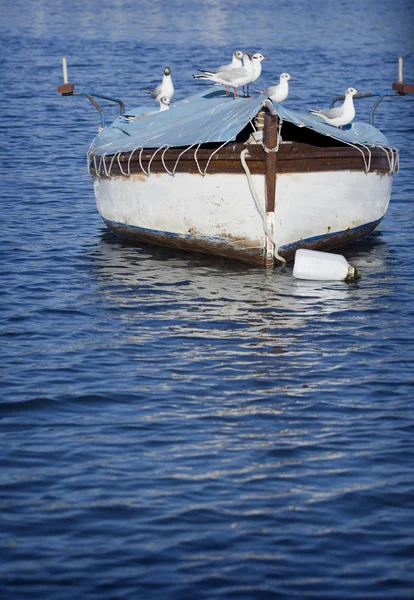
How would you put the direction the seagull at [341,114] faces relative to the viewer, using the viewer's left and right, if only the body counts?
facing to the right of the viewer

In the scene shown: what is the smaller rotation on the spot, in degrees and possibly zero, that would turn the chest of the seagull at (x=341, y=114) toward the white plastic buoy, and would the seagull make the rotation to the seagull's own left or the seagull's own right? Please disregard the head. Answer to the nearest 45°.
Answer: approximately 90° to the seagull's own right
